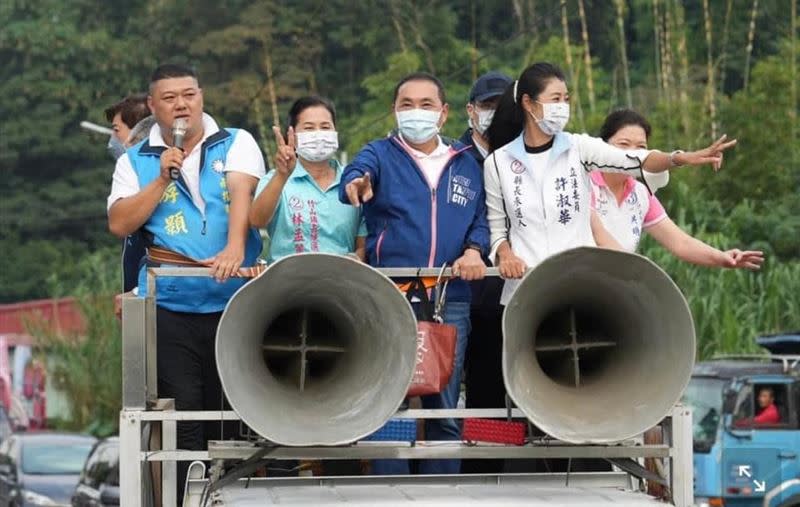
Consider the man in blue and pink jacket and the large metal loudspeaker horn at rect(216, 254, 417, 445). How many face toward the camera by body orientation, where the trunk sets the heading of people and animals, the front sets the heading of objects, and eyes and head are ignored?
2

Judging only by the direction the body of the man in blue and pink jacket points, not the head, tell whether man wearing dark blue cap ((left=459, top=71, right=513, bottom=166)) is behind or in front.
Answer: behind

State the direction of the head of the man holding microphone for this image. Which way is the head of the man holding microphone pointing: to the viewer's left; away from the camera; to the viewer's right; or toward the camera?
toward the camera

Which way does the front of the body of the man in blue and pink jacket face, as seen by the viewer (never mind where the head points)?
toward the camera

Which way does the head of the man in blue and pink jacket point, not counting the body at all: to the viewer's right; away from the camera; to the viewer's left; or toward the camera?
toward the camera

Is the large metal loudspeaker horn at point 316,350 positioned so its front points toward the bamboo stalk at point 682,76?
no

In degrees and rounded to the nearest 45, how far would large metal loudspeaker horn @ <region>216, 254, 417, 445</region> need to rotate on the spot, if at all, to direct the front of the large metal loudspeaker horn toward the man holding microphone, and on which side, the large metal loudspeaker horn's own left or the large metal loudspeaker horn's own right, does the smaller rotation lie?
approximately 135° to the large metal loudspeaker horn's own right

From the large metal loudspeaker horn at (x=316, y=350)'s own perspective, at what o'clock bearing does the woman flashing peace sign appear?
The woman flashing peace sign is roughly at 6 o'clock from the large metal loudspeaker horn.

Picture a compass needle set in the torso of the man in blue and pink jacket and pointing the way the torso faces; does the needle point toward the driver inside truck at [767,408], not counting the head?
no

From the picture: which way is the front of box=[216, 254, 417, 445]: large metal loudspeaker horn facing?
toward the camera

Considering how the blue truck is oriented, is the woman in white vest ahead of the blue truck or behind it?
ahead

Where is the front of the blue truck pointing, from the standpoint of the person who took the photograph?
facing the viewer and to the left of the viewer

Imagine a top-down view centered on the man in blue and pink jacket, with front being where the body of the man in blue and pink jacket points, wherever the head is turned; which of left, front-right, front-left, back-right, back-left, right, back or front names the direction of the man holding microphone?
right
